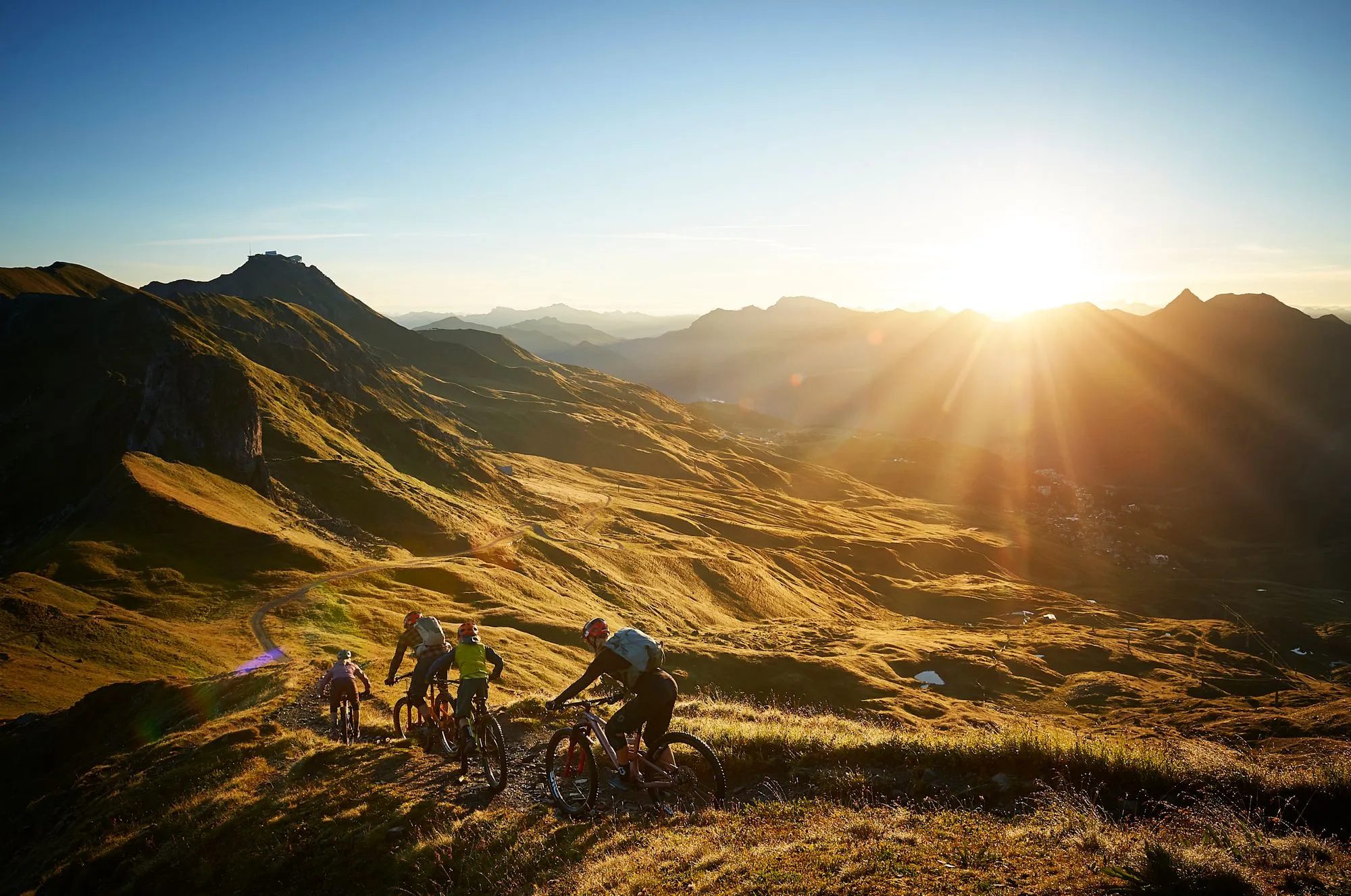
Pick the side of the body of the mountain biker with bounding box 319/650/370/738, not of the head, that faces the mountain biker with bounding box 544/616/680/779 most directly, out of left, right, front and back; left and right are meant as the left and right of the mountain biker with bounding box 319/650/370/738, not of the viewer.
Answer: back

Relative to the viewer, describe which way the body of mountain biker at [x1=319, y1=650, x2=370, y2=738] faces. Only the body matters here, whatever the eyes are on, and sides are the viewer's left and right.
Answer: facing away from the viewer

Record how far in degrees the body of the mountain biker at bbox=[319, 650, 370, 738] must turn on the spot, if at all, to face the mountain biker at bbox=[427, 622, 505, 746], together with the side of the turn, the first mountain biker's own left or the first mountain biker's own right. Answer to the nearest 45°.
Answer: approximately 180°

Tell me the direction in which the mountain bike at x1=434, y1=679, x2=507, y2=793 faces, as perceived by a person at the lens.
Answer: facing away from the viewer and to the left of the viewer
